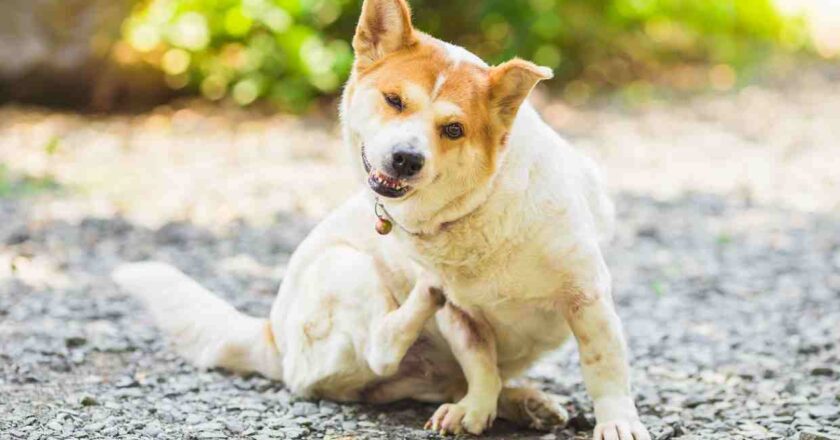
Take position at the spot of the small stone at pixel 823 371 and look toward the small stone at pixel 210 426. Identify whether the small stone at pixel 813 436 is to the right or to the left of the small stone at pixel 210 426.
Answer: left

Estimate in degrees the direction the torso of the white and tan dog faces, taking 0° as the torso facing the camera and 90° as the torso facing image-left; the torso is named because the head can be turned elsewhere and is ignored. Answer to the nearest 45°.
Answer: approximately 315°

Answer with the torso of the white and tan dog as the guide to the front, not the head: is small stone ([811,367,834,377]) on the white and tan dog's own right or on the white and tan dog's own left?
on the white and tan dog's own left

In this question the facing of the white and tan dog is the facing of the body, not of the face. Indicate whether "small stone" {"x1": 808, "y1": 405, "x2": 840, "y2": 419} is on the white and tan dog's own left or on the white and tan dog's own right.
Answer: on the white and tan dog's own left

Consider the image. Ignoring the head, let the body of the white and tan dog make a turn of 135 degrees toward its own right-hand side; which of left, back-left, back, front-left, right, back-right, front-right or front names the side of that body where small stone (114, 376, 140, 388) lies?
front-right

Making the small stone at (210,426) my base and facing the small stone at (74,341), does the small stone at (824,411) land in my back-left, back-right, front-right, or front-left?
back-right

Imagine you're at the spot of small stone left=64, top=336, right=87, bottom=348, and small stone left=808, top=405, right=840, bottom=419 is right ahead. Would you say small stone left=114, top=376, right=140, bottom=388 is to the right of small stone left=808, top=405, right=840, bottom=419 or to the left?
right

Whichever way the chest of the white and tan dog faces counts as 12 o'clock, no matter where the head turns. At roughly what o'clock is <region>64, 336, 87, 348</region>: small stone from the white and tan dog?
The small stone is roughly at 6 o'clock from the white and tan dog.

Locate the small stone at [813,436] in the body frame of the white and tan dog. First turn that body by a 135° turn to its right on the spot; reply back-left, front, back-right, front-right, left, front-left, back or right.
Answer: back

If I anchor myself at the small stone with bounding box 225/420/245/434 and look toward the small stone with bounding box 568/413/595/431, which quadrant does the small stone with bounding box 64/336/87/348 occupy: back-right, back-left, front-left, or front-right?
back-left
